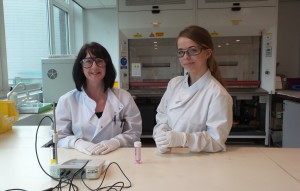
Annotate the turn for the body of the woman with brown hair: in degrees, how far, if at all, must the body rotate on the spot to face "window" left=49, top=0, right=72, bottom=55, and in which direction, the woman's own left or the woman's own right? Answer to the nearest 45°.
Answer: approximately 90° to the woman's own right

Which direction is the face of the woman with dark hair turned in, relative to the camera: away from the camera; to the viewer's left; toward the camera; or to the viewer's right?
toward the camera

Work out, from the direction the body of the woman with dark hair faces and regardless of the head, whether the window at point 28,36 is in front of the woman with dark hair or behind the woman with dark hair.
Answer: behind

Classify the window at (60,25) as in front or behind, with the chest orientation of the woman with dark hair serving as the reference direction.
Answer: behind

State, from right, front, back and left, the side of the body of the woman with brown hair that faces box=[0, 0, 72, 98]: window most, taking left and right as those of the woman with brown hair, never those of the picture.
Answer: right

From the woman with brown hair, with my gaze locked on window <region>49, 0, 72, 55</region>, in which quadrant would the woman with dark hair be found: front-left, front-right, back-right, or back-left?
front-left

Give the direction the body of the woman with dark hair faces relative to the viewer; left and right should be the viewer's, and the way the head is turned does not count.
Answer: facing the viewer

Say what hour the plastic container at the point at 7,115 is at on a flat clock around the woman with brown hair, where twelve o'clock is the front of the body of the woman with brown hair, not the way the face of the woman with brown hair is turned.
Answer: The plastic container is roughly at 2 o'clock from the woman with brown hair.

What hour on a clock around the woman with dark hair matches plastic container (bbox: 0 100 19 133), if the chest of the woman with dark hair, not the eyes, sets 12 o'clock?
The plastic container is roughly at 4 o'clock from the woman with dark hair.

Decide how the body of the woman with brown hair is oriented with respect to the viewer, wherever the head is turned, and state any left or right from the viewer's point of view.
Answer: facing the viewer and to the left of the viewer

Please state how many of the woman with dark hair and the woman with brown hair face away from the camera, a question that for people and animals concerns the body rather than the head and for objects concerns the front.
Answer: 0
